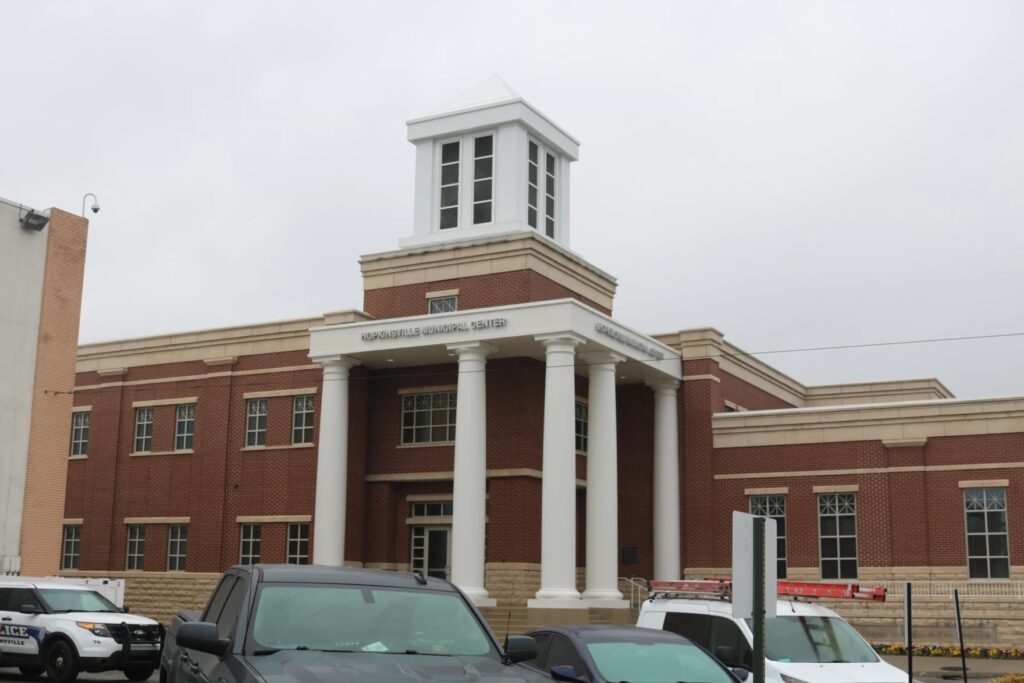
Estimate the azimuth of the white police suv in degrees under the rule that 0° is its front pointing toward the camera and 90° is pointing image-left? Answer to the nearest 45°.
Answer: approximately 315°

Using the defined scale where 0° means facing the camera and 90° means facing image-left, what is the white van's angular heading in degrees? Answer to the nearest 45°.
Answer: approximately 315°

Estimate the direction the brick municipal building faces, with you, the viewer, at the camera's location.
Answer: facing the viewer

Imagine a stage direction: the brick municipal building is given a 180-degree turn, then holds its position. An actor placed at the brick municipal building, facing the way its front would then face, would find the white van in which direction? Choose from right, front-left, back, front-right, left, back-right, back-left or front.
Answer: back

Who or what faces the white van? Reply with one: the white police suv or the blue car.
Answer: the white police suv

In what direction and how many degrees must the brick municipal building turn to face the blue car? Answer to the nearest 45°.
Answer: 0° — it already faces it

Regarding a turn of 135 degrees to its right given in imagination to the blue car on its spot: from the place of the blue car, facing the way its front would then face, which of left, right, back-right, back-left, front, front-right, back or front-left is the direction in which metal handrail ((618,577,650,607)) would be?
right

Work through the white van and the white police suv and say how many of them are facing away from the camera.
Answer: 0

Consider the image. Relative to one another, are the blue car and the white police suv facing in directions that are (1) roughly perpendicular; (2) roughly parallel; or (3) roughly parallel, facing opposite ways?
roughly parallel

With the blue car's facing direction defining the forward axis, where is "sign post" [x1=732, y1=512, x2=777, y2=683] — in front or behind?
in front

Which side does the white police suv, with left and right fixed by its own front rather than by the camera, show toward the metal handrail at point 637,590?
left

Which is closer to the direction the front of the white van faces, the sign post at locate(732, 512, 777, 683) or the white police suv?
the sign post

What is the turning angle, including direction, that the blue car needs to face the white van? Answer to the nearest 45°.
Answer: approximately 90° to its left
